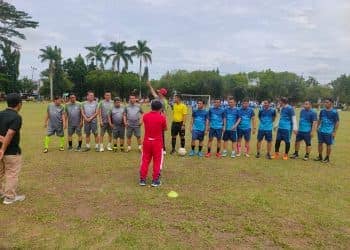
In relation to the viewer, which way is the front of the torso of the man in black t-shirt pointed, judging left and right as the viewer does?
facing away from the viewer and to the right of the viewer

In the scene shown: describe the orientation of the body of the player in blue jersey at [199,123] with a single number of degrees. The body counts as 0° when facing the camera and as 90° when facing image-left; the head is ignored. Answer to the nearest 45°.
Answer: approximately 0°

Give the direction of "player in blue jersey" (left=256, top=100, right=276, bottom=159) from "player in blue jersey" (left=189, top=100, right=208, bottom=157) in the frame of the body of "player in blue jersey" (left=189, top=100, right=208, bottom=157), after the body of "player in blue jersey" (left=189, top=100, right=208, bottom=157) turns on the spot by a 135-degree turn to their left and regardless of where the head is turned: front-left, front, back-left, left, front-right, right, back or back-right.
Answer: front-right

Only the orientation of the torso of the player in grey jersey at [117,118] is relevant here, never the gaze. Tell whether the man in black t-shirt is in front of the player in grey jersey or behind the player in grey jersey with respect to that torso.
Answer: in front

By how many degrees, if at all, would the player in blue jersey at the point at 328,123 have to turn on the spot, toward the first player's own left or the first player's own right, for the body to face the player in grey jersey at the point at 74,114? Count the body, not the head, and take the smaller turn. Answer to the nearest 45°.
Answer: approximately 45° to the first player's own right

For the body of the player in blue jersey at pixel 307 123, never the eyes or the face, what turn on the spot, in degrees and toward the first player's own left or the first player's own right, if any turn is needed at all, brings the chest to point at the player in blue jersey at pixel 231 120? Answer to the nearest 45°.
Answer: approximately 45° to the first player's own right

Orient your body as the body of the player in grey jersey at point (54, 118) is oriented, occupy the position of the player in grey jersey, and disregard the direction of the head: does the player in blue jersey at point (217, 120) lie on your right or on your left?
on your left

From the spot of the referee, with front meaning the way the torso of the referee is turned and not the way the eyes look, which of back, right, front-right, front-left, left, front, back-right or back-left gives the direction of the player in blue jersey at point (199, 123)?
back-left

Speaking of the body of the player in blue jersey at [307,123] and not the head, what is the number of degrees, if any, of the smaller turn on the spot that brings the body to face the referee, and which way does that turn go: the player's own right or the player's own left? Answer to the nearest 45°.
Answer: approximately 45° to the player's own right

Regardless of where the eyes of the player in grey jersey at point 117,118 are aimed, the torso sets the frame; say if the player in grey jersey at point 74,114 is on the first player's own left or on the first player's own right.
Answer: on the first player's own right
